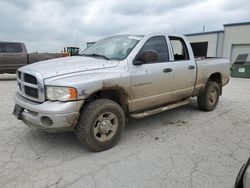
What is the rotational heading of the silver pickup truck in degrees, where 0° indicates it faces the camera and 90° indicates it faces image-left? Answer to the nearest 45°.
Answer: approximately 45°

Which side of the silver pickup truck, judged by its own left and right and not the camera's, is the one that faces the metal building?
back

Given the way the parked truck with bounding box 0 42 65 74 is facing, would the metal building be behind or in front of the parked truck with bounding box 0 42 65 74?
behind

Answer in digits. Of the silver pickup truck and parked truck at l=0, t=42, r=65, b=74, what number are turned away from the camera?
0

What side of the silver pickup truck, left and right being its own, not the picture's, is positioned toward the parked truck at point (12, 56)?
right

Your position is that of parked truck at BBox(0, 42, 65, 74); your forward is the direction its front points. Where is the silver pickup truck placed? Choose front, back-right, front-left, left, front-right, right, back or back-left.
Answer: left

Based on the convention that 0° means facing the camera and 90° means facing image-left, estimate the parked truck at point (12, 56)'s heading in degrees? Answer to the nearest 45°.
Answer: approximately 90°
